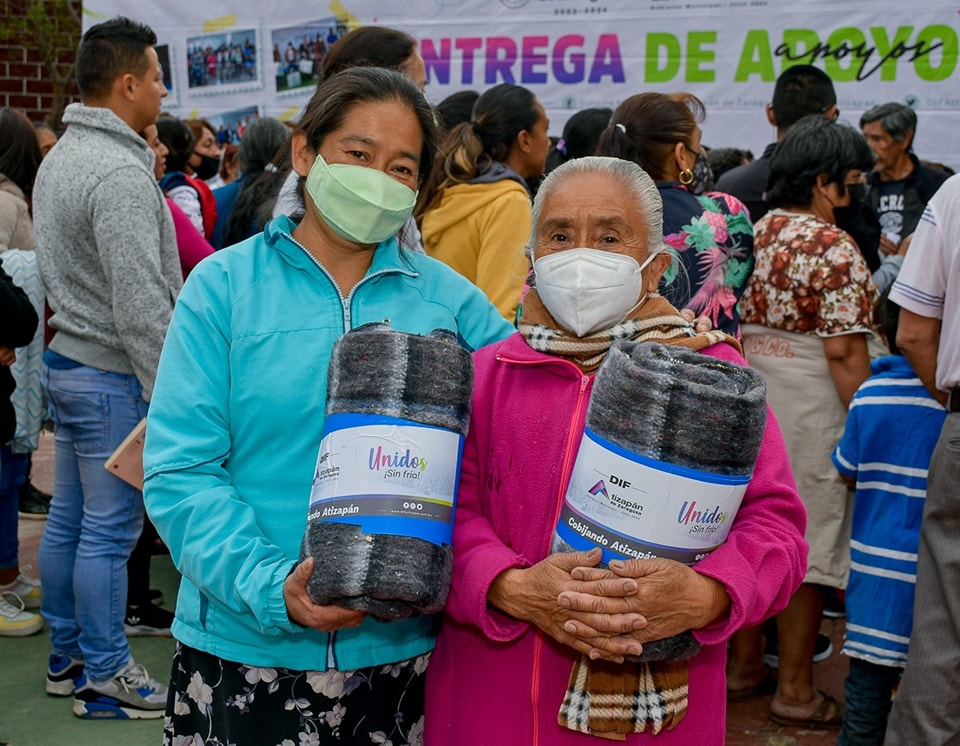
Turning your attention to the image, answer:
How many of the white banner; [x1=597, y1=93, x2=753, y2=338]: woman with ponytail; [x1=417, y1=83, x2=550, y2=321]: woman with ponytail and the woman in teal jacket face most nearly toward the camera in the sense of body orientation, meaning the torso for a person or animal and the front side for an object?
2

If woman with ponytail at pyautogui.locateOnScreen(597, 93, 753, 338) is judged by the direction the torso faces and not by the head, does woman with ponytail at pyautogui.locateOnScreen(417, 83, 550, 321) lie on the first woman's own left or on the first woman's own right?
on the first woman's own left

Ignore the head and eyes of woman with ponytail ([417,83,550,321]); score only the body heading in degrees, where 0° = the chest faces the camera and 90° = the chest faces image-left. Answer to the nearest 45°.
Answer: approximately 225°

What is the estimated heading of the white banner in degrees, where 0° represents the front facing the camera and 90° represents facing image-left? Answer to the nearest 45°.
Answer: approximately 0°

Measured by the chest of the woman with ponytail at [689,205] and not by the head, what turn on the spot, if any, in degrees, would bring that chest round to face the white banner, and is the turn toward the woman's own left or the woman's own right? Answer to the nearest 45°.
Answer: approximately 45° to the woman's own left

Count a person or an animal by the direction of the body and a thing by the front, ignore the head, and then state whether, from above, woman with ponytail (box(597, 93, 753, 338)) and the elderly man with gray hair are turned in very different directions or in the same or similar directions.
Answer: very different directions

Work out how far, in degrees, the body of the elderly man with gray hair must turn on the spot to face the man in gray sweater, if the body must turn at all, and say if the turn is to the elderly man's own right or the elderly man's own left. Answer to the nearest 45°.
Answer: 0° — they already face them
